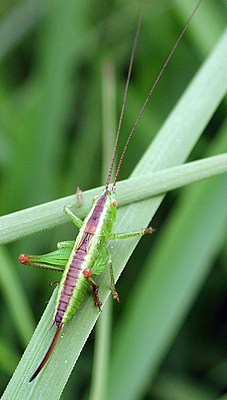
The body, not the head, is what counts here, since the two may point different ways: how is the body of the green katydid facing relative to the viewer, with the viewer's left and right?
facing away from the viewer and to the right of the viewer
